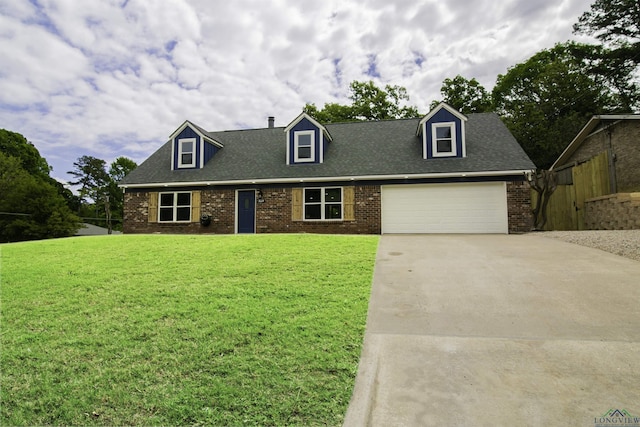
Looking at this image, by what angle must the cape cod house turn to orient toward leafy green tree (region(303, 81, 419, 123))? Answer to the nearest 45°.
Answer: approximately 180°

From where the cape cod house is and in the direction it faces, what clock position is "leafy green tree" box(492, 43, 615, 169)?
The leafy green tree is roughly at 8 o'clock from the cape cod house.

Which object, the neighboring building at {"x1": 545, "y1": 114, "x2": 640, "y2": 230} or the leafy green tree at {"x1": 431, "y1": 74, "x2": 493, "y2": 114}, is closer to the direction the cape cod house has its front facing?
the neighboring building

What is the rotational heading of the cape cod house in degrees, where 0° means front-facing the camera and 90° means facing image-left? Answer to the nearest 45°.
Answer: approximately 0°

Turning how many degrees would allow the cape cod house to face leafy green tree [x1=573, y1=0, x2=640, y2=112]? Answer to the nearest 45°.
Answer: approximately 90° to its left

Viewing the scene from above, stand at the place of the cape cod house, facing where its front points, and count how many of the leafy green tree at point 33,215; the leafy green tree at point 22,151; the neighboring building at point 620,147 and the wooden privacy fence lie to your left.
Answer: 2

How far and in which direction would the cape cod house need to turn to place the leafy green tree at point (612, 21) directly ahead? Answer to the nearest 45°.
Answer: approximately 90° to its left

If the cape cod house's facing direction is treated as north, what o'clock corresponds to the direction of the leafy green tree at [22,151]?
The leafy green tree is roughly at 4 o'clock from the cape cod house.

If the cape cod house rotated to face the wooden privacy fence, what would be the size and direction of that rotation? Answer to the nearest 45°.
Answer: approximately 90° to its left

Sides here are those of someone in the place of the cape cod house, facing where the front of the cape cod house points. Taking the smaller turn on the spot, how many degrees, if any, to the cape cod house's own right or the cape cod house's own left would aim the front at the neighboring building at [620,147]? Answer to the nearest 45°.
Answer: approximately 90° to the cape cod house's own left
